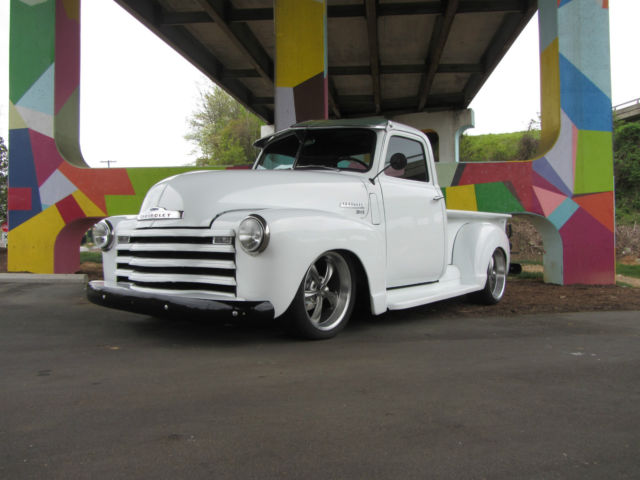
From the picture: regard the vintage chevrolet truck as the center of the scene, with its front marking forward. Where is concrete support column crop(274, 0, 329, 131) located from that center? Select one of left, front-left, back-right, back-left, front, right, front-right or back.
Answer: back-right

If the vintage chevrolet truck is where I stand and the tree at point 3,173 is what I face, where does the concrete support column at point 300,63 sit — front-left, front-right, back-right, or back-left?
front-right

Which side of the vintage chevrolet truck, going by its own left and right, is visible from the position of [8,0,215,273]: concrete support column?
right

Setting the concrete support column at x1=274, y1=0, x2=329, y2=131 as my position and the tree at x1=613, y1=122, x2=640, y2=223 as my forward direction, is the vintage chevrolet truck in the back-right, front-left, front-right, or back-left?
back-right

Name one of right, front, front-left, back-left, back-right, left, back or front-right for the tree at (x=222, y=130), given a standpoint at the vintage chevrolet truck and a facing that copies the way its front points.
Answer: back-right

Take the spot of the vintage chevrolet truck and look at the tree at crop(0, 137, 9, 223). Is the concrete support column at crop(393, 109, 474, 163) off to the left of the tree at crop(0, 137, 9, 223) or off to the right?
right

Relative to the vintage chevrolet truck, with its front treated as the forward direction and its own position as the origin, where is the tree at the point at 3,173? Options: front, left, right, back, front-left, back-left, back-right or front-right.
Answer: right

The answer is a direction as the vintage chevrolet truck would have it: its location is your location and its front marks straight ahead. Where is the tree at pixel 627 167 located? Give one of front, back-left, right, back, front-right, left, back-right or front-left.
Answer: back

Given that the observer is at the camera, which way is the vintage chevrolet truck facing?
facing the viewer and to the left of the viewer

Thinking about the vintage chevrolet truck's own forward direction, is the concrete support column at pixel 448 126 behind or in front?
behind
